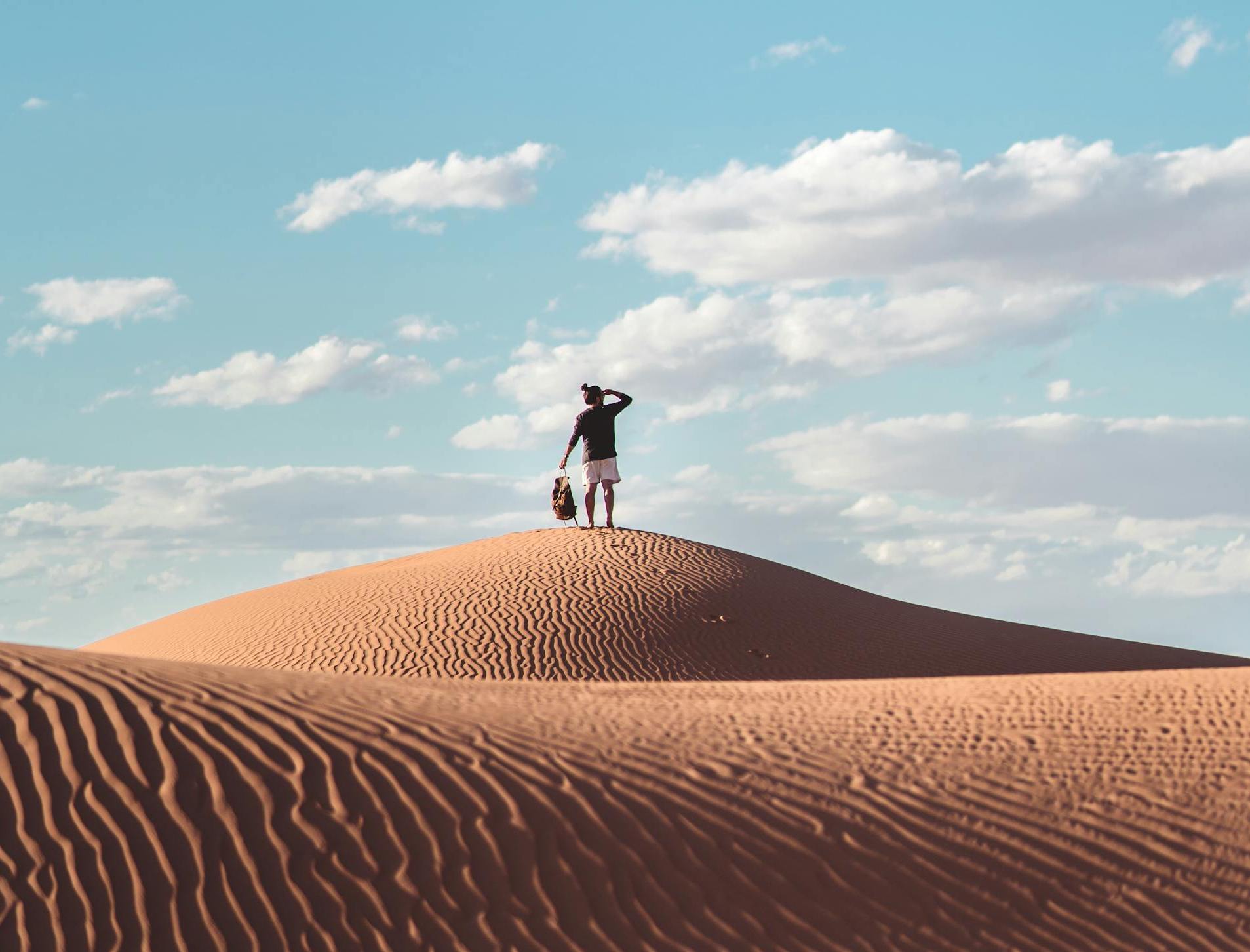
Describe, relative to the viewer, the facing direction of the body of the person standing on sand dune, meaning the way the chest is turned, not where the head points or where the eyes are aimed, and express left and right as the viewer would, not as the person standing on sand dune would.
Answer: facing away from the viewer
